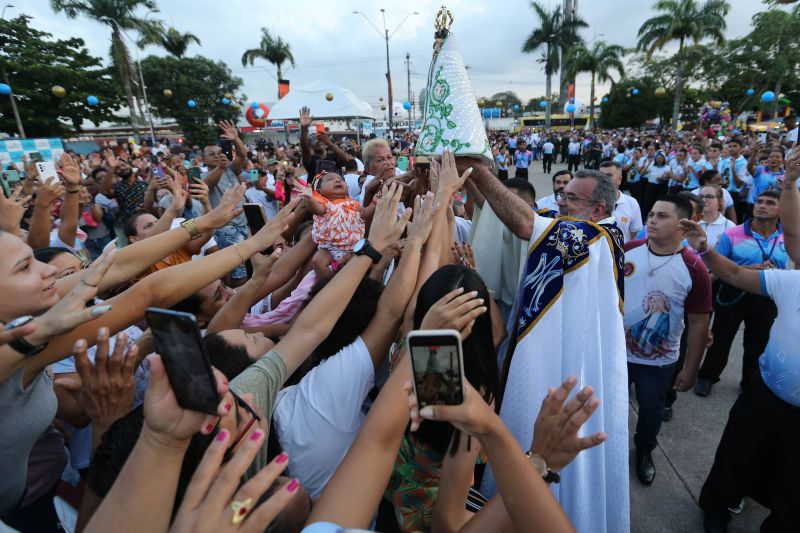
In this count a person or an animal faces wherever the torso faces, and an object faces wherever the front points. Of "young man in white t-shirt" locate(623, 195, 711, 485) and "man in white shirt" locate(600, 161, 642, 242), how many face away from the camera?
0

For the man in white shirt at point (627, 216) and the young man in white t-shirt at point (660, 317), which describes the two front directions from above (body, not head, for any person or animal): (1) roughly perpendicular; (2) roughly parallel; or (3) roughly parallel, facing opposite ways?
roughly parallel

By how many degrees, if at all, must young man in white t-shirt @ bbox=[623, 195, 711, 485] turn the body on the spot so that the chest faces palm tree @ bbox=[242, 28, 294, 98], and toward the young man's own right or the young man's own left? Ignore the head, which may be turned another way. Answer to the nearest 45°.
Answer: approximately 90° to the young man's own right

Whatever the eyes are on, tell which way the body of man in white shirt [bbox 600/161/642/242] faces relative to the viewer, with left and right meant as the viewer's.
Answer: facing the viewer and to the left of the viewer

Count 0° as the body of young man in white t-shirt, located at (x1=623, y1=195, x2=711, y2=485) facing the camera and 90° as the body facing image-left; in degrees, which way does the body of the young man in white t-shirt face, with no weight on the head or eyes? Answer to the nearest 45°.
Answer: approximately 45°

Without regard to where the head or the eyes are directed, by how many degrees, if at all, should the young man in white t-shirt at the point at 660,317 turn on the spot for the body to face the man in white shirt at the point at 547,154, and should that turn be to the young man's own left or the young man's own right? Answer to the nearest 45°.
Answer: approximately 135° to the young man's own right

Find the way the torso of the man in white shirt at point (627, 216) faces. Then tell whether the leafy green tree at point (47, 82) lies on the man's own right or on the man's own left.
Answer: on the man's own right

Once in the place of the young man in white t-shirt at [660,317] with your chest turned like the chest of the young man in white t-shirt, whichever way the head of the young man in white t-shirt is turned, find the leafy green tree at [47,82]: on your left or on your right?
on your right

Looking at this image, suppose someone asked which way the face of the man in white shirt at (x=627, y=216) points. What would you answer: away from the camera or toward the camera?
toward the camera

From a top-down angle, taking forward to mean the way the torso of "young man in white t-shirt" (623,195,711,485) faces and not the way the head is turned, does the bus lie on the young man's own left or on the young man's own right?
on the young man's own right
